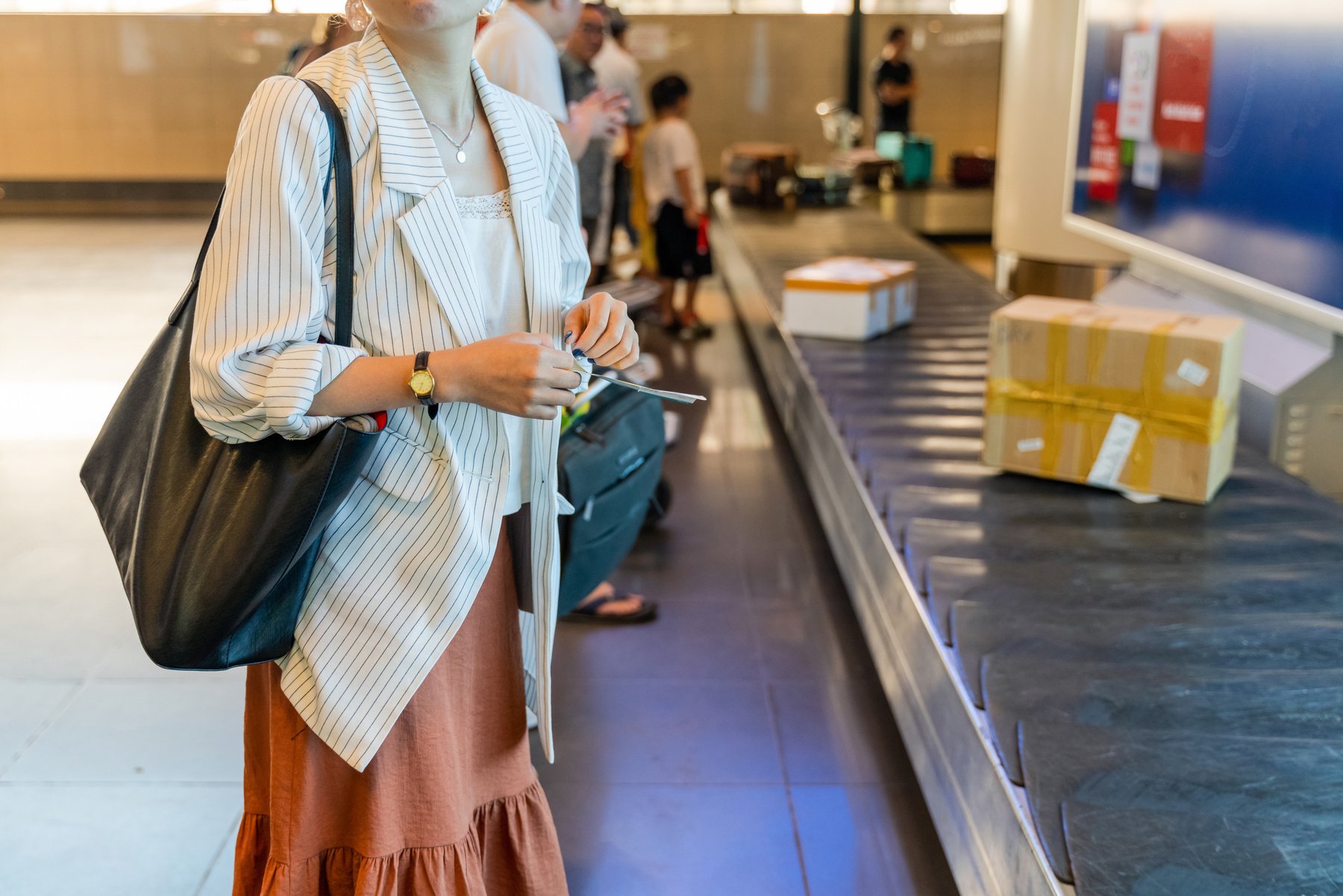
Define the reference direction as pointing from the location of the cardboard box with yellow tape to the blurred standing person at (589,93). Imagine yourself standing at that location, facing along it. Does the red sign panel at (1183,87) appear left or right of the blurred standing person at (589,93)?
right

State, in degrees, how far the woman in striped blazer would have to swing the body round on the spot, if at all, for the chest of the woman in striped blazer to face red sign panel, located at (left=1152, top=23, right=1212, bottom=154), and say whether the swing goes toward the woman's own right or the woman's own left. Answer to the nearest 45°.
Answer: approximately 90° to the woman's own left

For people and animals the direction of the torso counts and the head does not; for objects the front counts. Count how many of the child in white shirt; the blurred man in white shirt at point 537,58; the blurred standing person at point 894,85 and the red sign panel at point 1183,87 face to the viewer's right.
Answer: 2

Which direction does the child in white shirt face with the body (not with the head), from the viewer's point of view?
to the viewer's right

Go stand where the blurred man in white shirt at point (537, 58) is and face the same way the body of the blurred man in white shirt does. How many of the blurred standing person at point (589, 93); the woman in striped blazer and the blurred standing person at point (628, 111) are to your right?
1

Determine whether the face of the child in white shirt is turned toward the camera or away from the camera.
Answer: away from the camera

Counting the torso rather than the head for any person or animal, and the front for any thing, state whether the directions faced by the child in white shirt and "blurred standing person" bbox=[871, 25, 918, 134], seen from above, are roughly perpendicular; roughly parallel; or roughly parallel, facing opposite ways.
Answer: roughly perpendicular
